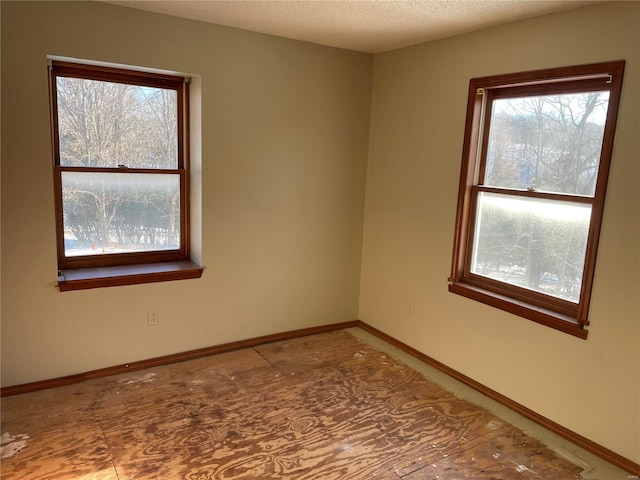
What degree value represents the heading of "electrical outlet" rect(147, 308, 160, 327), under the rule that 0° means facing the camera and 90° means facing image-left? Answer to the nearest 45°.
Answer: approximately 0°

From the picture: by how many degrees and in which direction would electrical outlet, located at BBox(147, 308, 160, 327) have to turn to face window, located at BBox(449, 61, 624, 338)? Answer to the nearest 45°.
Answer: approximately 45° to its left
